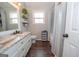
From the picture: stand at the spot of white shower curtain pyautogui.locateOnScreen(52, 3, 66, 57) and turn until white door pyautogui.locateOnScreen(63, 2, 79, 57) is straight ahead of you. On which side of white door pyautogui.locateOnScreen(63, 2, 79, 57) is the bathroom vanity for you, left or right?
right

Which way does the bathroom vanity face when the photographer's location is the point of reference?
facing the viewer and to the right of the viewer

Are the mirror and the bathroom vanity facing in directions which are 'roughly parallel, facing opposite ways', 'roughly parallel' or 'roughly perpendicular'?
roughly parallel

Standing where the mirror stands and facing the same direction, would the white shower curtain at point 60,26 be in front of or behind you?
in front

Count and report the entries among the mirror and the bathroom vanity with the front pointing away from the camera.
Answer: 0

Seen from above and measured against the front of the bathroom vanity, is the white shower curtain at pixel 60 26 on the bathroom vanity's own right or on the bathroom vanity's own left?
on the bathroom vanity's own left

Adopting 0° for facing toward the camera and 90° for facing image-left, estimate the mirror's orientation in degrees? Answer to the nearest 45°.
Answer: approximately 315°
